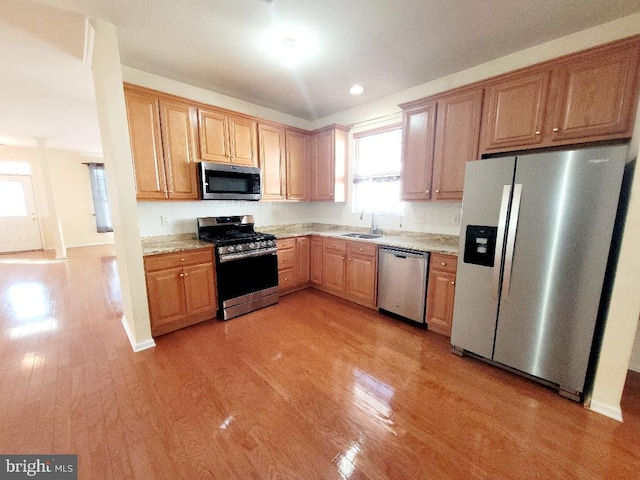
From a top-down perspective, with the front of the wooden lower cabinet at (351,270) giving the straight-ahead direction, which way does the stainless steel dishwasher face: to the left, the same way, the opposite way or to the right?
the same way

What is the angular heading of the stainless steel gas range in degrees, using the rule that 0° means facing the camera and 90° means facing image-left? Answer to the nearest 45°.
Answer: approximately 315°

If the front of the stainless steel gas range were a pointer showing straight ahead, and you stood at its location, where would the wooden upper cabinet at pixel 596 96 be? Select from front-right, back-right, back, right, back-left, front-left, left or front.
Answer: front

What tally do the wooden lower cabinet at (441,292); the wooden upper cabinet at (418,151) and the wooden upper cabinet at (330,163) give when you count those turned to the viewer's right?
0

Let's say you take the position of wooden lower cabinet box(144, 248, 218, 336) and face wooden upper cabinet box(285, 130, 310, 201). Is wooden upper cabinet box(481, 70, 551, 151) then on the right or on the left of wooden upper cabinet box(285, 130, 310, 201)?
right

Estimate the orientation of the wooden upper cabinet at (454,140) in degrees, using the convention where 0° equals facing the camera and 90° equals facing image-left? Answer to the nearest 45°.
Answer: approximately 45°

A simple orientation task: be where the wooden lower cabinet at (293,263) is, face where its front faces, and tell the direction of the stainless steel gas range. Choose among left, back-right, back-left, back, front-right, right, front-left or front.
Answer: right

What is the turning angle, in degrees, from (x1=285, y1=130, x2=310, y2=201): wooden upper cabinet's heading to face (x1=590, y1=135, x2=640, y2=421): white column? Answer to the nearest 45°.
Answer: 0° — it already faces it

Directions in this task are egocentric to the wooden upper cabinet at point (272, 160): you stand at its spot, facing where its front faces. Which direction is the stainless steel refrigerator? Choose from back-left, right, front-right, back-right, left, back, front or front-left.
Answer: front

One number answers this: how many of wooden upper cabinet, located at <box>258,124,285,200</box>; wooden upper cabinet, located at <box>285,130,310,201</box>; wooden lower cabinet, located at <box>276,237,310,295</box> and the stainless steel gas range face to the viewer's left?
0

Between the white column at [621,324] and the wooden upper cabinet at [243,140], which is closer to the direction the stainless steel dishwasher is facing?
the wooden upper cabinet

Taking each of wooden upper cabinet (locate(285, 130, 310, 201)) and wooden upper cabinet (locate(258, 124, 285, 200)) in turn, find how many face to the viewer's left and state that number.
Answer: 0

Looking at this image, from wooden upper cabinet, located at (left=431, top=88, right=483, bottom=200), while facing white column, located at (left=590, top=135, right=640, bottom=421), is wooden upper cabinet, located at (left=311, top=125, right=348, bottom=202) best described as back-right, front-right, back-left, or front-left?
back-right

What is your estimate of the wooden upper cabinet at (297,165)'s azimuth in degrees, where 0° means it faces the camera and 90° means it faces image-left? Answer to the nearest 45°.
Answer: approximately 315°

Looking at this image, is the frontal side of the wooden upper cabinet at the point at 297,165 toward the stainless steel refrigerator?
yes

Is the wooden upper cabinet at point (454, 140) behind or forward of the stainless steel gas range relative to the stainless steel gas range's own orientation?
forward
